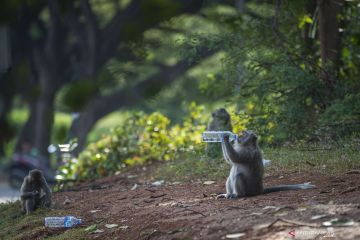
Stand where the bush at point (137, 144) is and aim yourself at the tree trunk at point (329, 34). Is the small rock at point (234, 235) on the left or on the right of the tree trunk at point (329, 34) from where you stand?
right

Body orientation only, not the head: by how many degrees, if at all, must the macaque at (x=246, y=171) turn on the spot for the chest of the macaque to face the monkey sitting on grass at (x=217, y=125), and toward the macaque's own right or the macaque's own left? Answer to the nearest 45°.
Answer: approximately 90° to the macaque's own right

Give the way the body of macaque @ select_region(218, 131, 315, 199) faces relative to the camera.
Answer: to the viewer's left
